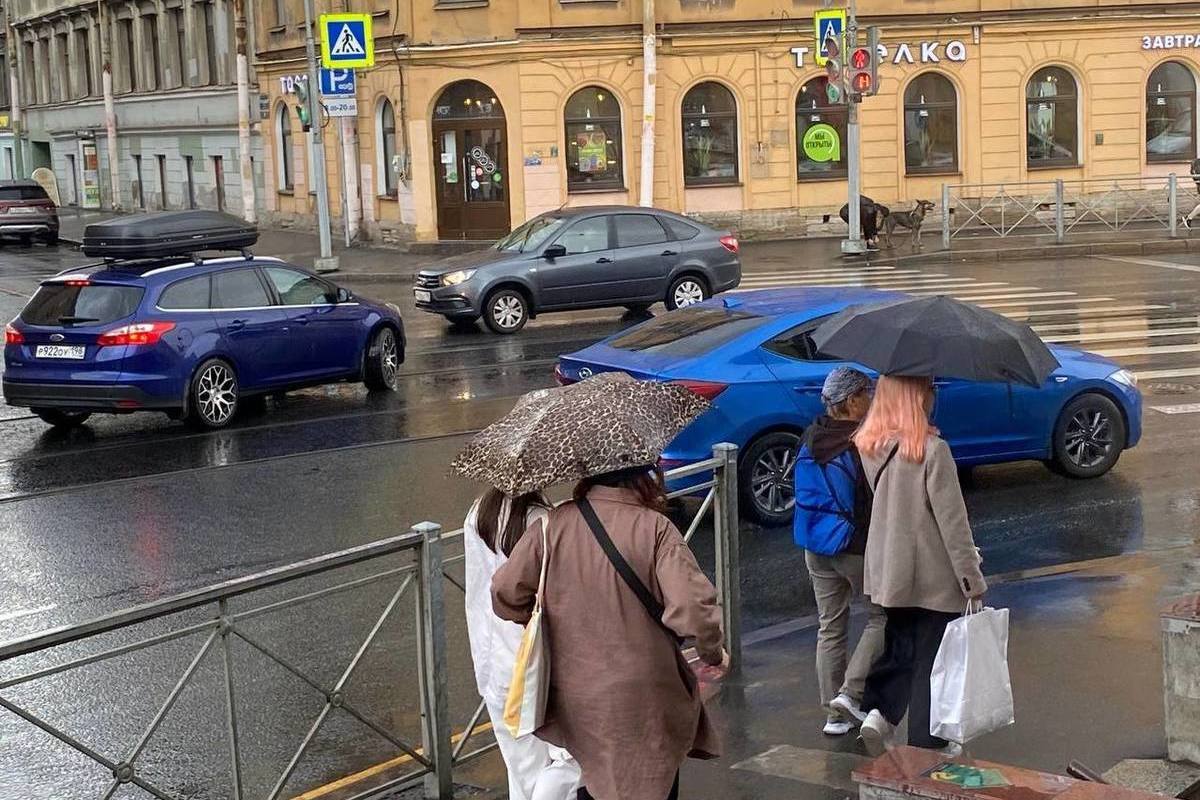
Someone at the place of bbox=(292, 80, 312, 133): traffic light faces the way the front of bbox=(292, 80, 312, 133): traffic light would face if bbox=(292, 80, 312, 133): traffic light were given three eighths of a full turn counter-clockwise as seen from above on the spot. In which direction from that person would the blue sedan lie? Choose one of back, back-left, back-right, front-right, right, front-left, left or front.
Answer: front-right

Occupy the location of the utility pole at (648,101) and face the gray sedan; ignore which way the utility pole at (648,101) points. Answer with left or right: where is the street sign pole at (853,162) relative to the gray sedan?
left

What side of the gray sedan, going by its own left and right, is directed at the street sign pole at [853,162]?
back

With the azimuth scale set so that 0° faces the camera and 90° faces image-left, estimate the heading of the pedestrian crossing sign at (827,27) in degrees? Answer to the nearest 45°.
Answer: approximately 45°

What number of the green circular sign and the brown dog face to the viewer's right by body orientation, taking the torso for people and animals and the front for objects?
1

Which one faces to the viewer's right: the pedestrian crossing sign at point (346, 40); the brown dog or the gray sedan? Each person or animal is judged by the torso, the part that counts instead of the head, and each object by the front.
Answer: the brown dog

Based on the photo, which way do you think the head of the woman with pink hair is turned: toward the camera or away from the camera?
away from the camera

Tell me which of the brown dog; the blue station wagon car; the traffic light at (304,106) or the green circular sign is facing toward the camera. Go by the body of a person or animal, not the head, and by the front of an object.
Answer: the green circular sign

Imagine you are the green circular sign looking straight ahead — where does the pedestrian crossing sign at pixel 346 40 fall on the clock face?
The pedestrian crossing sign is roughly at 2 o'clock from the green circular sign.
